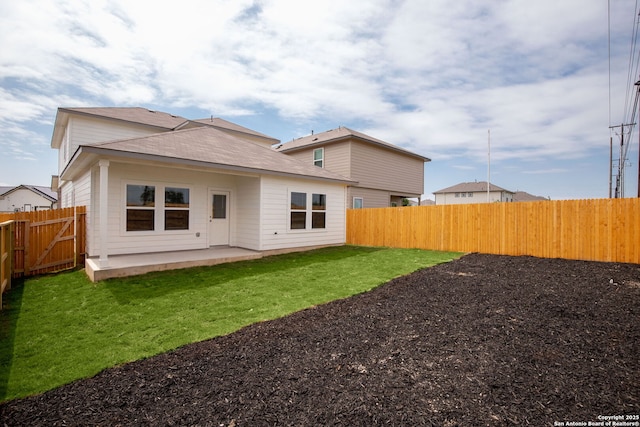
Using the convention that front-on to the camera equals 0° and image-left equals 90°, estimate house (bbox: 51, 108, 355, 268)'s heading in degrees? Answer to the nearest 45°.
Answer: approximately 135°

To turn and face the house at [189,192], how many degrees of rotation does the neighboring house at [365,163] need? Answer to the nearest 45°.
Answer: approximately 90° to its left

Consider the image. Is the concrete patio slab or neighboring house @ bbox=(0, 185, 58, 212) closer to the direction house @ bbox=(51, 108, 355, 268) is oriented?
the neighboring house

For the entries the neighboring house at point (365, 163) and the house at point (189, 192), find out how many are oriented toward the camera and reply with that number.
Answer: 0

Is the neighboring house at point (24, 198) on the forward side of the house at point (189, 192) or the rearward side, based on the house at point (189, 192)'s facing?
on the forward side

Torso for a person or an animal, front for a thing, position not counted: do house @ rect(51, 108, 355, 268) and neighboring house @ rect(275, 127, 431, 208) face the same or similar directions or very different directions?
same or similar directions

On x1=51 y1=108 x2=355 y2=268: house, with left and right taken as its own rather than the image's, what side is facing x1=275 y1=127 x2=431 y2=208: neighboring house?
right

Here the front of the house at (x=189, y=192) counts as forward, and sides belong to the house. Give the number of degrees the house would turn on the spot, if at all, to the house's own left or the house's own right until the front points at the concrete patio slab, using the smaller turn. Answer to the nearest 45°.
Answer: approximately 135° to the house's own left

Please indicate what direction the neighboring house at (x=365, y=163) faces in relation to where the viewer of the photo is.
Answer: facing away from the viewer and to the left of the viewer
